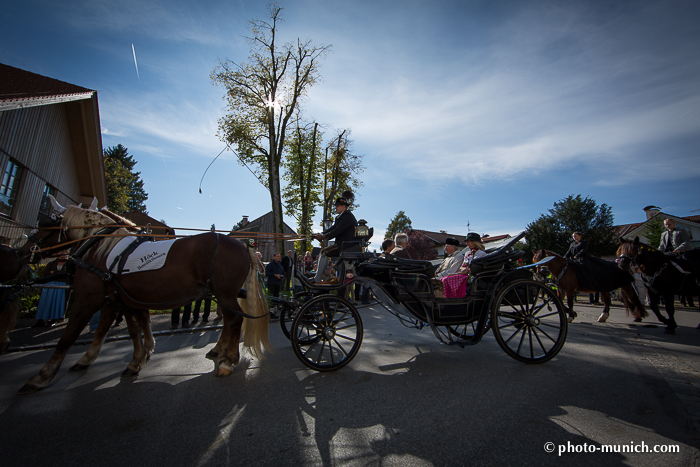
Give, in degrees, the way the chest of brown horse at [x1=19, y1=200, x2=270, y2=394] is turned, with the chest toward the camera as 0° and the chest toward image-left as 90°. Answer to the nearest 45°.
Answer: approximately 90°

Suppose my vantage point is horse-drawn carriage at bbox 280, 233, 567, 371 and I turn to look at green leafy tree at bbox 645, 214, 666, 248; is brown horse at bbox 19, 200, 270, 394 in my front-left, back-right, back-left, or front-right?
back-left

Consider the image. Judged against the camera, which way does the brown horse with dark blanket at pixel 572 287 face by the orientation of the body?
to the viewer's left

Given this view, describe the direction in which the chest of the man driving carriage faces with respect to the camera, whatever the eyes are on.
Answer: to the viewer's left

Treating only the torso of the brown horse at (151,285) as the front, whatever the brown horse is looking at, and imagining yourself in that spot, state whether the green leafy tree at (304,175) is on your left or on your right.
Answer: on your right

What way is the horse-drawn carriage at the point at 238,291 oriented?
to the viewer's left

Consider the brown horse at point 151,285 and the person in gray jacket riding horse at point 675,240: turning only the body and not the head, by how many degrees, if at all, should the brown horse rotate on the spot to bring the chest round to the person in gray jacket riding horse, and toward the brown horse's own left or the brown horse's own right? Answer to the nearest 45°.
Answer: approximately 180°

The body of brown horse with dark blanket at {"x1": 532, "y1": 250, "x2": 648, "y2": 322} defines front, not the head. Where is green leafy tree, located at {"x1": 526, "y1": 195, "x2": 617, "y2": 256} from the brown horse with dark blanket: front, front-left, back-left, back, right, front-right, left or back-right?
right

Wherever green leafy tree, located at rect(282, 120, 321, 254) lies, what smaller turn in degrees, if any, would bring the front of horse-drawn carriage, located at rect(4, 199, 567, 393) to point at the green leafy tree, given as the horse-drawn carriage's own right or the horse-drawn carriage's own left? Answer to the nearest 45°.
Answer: approximately 90° to the horse-drawn carriage's own right
